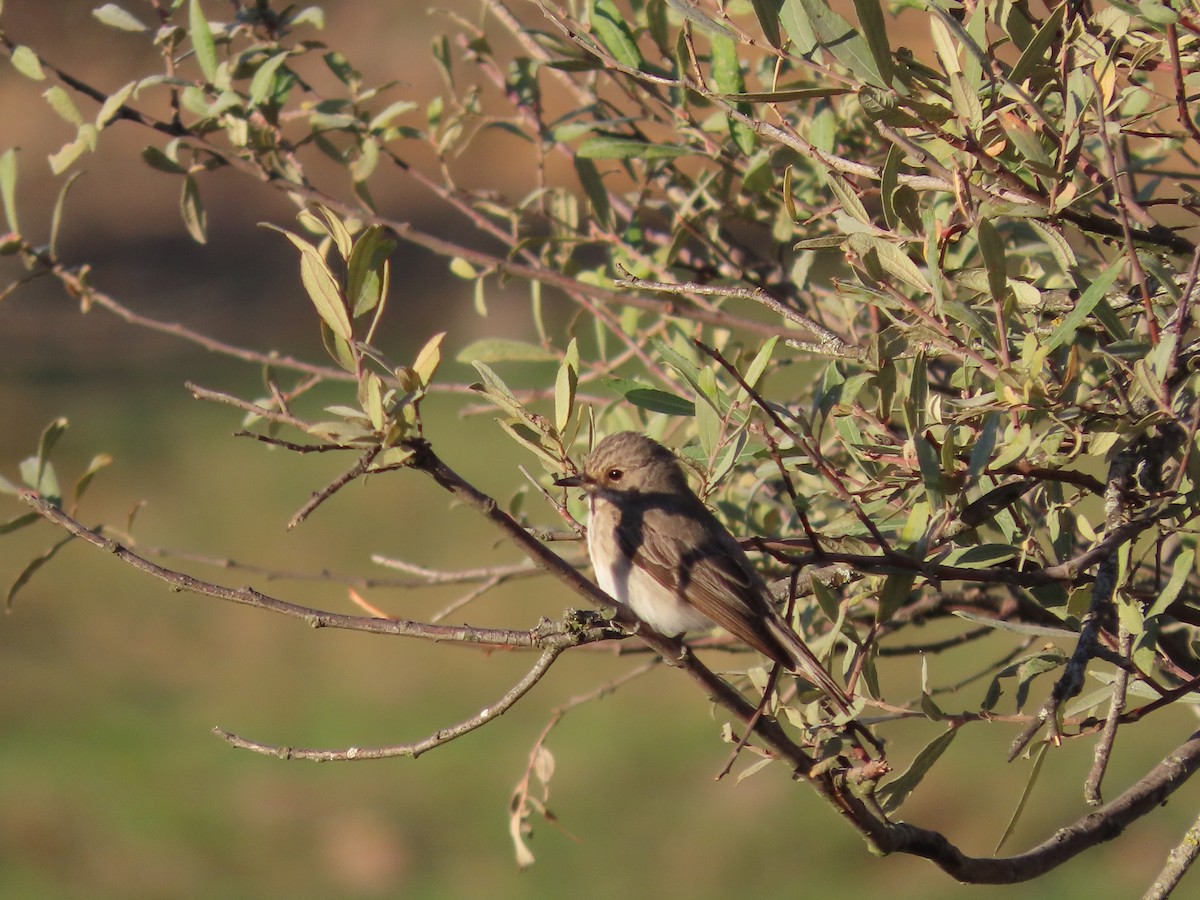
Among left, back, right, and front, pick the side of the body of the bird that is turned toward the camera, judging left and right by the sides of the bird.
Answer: left
